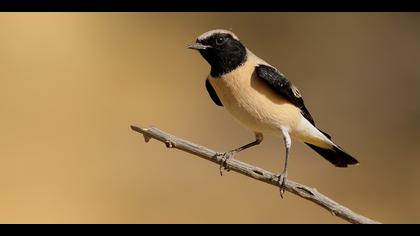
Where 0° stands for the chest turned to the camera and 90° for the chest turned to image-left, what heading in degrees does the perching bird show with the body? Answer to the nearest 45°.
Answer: approximately 45°
